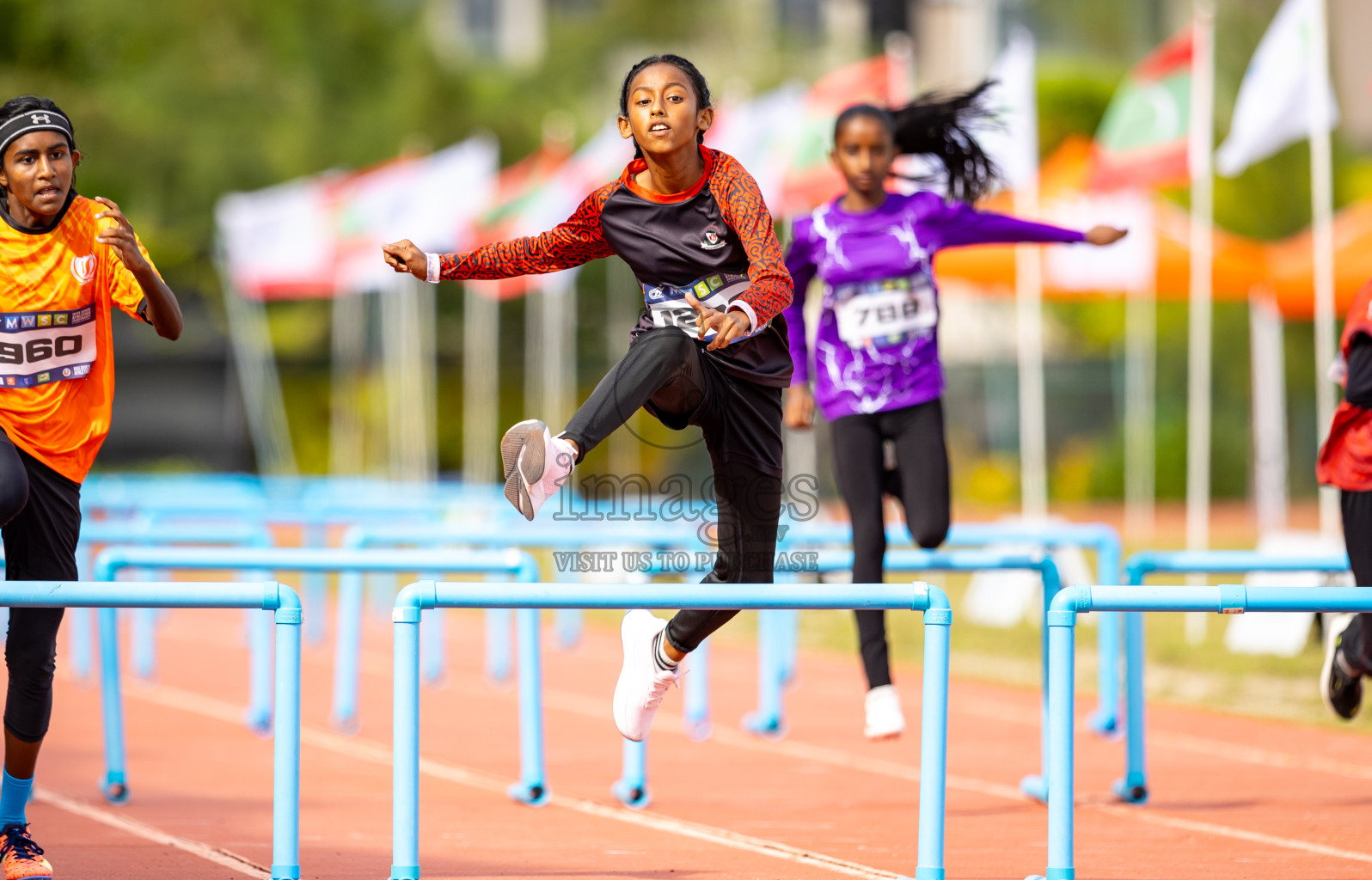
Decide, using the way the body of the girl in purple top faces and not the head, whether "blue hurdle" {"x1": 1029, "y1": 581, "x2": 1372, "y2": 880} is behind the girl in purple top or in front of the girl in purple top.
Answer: in front

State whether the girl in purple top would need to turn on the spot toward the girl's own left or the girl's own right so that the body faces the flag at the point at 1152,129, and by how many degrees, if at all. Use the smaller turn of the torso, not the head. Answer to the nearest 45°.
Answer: approximately 180°

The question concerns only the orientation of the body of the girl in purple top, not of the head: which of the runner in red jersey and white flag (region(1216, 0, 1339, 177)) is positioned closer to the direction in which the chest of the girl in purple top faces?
the runner in red jersey

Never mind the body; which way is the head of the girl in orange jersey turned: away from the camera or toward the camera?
toward the camera

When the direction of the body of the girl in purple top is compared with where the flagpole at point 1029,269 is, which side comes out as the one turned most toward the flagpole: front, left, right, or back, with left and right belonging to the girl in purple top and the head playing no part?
back

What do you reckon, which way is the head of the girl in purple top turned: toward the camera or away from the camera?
toward the camera

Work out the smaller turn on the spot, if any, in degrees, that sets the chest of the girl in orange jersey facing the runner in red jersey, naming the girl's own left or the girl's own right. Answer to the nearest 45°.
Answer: approximately 90° to the girl's own left

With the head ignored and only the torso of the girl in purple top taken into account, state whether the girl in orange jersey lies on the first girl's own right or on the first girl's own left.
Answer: on the first girl's own right

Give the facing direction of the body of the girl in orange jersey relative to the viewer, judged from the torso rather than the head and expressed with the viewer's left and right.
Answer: facing the viewer

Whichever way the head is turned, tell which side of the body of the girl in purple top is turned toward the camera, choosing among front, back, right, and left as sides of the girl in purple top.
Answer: front

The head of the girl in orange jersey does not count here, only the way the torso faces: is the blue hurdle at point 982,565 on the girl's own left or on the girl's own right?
on the girl's own left

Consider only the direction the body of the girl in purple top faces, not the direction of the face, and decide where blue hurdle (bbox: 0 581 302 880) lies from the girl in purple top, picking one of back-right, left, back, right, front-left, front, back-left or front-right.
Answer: front-right

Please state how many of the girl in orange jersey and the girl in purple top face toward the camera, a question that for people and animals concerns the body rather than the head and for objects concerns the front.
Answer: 2

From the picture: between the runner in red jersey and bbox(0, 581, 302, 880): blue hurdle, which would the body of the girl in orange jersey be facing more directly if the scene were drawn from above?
the blue hurdle

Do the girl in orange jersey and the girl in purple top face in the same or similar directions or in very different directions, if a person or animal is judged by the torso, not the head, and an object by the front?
same or similar directions

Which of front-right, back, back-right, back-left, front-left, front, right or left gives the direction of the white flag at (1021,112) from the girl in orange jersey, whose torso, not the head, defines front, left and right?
back-left
